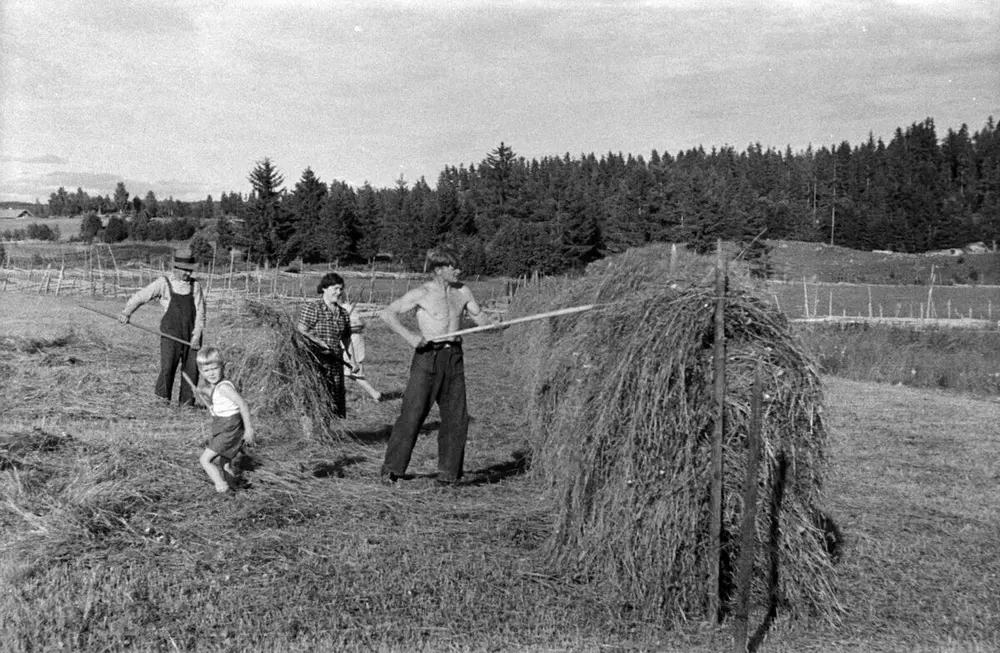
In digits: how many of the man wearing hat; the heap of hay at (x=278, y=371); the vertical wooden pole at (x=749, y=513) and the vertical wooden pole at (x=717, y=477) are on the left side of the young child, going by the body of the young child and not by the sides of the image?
2

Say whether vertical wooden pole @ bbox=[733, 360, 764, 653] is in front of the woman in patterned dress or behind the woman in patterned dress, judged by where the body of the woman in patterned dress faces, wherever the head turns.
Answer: in front

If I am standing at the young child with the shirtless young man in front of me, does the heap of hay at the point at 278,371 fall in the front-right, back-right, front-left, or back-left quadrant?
front-left

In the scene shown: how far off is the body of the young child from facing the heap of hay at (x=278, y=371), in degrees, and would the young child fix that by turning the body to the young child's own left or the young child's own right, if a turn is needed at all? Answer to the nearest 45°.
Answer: approximately 135° to the young child's own right

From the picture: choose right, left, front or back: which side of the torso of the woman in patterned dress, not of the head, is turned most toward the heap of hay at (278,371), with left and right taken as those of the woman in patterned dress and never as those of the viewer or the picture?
right

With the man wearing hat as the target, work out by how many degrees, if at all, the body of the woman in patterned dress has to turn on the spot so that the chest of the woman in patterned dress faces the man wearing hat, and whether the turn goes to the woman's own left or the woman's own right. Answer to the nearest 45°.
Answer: approximately 135° to the woman's own right

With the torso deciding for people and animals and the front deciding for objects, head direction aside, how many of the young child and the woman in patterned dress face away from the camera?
0

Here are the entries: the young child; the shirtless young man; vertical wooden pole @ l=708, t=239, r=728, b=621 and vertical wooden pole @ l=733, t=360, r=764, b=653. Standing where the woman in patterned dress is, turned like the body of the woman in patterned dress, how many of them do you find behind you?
0

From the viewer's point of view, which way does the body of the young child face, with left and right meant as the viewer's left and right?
facing the viewer and to the left of the viewer

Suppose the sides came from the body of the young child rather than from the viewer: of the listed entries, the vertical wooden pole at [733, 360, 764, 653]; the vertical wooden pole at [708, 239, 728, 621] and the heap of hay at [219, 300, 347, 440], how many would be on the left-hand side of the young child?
2

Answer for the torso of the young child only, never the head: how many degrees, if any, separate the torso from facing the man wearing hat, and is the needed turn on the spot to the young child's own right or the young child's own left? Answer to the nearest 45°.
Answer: approximately 135° to the young child's own right

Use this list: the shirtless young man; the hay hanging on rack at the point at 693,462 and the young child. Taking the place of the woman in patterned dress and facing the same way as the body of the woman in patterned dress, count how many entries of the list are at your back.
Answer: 0

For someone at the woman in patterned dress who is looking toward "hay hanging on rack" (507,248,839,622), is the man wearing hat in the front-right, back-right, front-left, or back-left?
back-right

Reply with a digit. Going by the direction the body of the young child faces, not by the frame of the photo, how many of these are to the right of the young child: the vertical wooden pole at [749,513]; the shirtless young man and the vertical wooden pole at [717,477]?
0

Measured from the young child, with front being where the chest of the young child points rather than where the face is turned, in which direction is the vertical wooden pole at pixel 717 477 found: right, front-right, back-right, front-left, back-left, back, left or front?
left

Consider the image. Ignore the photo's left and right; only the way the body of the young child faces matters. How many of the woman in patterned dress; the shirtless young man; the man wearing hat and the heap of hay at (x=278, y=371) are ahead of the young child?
0

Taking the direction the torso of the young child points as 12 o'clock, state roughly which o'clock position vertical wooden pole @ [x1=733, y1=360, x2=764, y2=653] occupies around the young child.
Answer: The vertical wooden pole is roughly at 9 o'clock from the young child.

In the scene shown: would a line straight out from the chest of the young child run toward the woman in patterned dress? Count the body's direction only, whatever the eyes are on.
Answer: no

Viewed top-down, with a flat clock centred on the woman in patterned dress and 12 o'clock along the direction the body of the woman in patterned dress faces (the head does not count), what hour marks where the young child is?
The young child is roughly at 2 o'clock from the woman in patterned dress.
